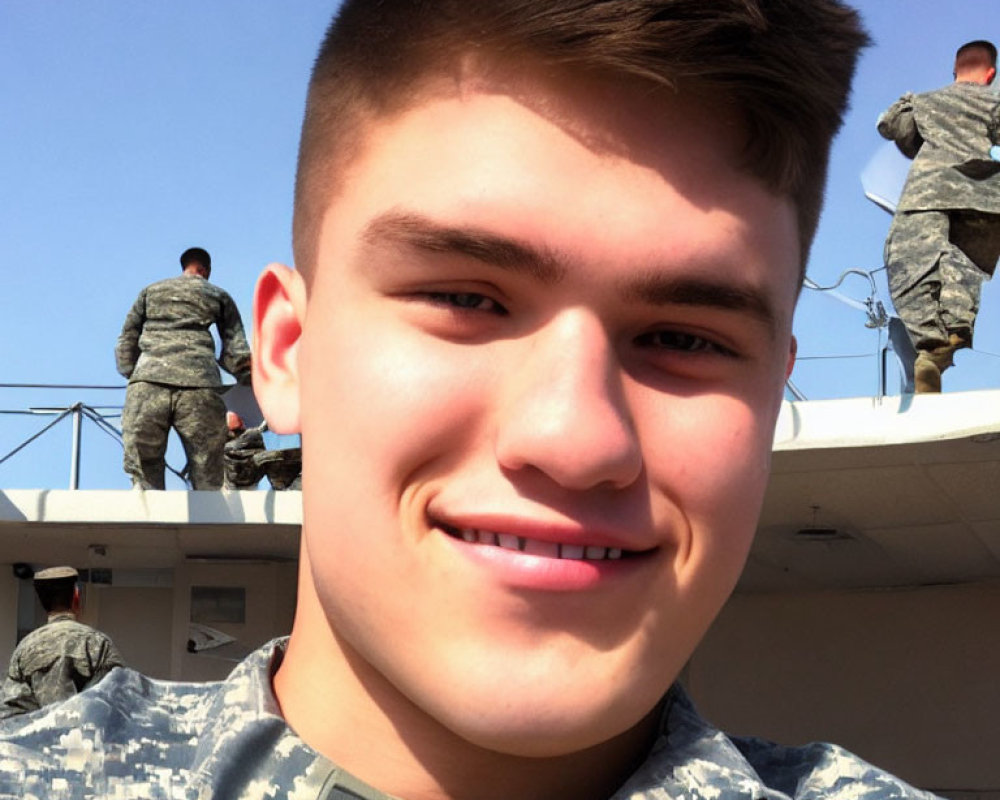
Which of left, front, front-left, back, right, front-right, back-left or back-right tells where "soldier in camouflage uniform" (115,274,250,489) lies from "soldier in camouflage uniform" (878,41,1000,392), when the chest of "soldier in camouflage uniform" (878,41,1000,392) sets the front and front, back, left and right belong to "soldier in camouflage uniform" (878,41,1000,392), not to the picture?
left

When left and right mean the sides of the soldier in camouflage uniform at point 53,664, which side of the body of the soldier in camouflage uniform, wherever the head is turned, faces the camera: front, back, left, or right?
back

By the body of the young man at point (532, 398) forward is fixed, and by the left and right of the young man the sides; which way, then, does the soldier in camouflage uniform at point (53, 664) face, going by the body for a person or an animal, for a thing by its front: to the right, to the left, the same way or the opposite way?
the opposite way

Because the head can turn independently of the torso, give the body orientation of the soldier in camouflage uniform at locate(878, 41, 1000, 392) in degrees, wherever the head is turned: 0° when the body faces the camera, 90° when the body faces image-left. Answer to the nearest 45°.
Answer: approximately 180°

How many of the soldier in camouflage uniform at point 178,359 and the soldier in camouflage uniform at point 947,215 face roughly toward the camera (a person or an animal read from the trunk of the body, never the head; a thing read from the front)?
0

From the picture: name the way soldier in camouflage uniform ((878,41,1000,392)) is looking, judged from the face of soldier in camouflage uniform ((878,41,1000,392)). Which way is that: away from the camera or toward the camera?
away from the camera

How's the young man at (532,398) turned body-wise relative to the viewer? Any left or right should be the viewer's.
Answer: facing the viewer

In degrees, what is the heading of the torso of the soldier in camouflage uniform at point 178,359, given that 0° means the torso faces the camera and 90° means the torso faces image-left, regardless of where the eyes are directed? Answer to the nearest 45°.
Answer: approximately 180°

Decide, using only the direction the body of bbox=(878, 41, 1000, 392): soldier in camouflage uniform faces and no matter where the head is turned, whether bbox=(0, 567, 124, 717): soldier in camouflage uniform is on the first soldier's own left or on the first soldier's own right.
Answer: on the first soldier's own left

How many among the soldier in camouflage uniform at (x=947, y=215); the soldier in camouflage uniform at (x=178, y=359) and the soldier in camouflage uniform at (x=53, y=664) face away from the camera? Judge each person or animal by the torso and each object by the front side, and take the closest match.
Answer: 3

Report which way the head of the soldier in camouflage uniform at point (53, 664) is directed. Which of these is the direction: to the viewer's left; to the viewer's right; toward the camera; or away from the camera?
away from the camera

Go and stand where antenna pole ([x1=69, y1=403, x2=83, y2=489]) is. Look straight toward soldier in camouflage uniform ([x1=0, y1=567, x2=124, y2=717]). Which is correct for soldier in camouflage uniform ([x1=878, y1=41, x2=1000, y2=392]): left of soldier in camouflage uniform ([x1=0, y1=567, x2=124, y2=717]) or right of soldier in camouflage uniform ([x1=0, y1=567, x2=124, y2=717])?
left

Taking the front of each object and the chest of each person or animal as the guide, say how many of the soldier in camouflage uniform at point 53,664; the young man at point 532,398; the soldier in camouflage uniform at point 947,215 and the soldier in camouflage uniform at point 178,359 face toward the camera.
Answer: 1
